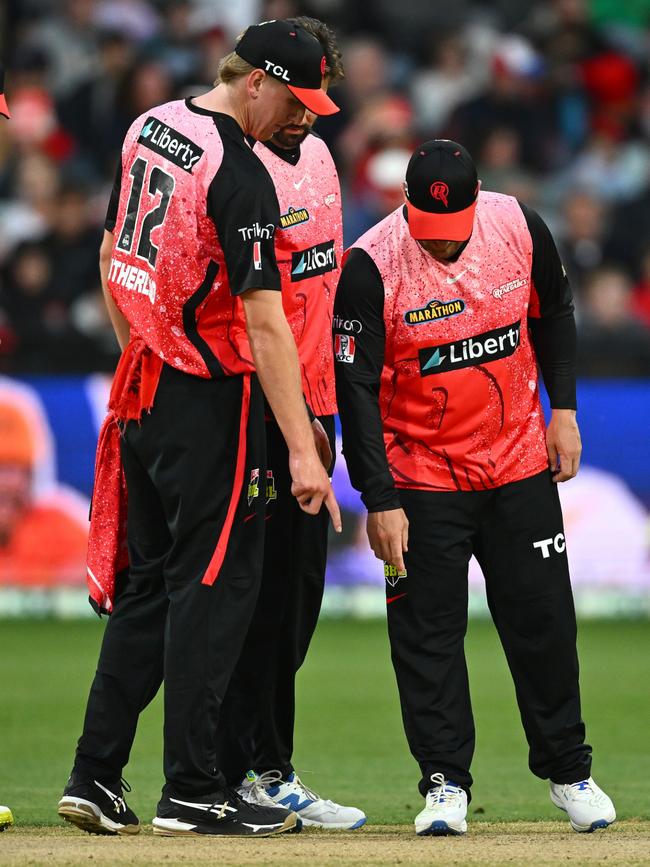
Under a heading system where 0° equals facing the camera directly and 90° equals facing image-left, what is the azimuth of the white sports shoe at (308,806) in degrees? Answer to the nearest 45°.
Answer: approximately 270°
